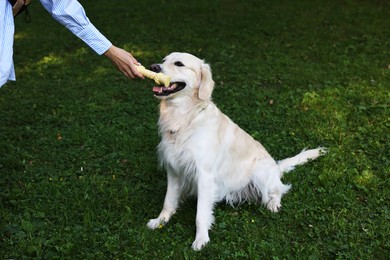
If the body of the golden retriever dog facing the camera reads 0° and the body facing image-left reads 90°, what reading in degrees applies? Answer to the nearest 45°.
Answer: approximately 45°
